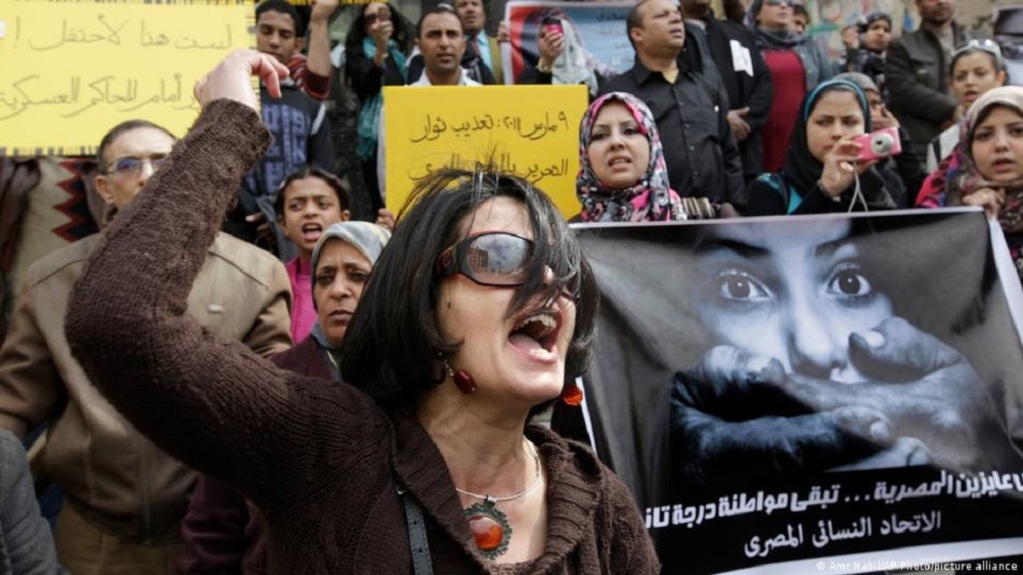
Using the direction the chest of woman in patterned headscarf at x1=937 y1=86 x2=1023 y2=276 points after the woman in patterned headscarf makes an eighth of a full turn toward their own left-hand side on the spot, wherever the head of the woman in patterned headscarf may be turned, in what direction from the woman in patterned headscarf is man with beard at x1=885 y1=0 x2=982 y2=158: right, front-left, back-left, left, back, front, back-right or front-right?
back-left

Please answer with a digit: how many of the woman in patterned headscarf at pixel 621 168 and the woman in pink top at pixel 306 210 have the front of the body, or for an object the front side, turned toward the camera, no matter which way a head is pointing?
2

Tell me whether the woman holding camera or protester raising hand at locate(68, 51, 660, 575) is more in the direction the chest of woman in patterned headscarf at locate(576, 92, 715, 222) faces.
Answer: the protester raising hand

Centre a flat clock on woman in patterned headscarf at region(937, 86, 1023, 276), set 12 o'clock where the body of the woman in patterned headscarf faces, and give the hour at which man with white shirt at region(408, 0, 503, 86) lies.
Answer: The man with white shirt is roughly at 4 o'clock from the woman in patterned headscarf.

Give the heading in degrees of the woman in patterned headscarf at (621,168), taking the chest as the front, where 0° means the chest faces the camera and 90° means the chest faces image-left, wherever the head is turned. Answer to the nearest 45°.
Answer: approximately 0°
